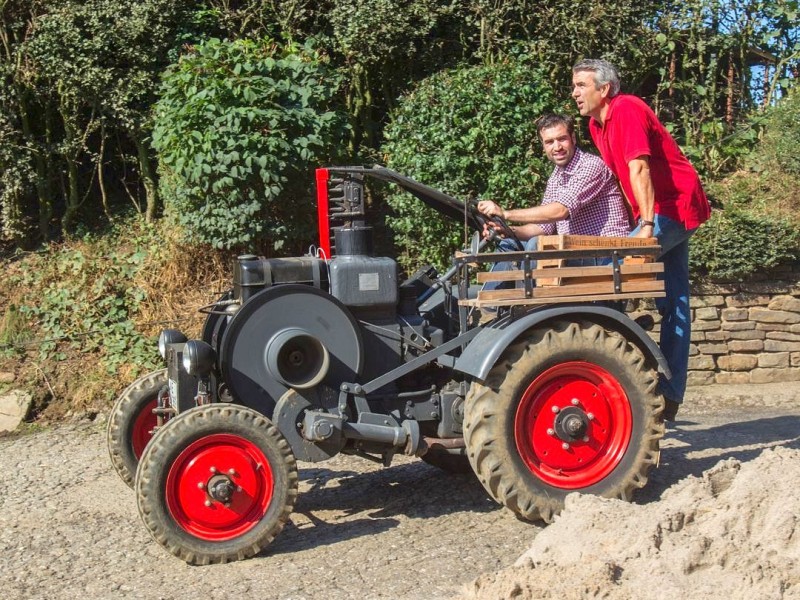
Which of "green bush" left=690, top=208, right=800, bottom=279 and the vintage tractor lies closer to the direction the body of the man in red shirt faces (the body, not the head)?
the vintage tractor

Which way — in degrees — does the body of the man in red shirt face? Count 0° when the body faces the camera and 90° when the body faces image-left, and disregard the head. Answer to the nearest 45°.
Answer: approximately 90°

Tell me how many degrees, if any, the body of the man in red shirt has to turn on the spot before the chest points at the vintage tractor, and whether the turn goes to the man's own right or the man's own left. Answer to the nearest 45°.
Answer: approximately 45° to the man's own left

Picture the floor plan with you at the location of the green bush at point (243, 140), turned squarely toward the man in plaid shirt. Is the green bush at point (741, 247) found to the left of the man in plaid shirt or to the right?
left

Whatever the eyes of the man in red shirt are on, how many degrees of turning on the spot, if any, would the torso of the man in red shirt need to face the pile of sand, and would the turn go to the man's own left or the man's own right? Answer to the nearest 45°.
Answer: approximately 90° to the man's own left

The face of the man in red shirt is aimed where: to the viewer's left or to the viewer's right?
to the viewer's left

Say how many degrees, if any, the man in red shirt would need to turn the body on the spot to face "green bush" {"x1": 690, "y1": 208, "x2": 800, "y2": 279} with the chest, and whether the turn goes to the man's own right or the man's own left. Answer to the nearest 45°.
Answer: approximately 90° to the man's own right
